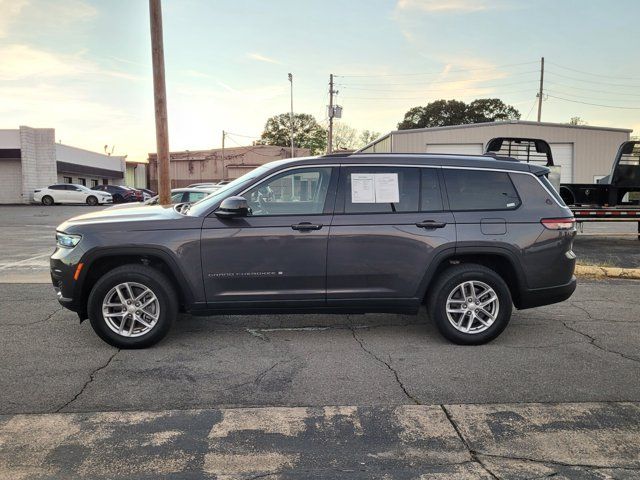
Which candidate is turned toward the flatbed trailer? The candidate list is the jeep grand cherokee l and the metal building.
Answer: the metal building

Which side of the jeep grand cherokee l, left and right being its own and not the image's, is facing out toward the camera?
left

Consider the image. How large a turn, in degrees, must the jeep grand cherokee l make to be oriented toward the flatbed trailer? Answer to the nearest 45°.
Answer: approximately 135° to its right

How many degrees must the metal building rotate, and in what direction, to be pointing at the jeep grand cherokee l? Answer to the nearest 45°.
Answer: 0° — it already faces it

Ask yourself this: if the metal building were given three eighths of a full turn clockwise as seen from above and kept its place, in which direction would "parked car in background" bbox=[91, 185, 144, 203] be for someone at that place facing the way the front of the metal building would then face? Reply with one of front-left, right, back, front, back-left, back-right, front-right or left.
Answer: front-left

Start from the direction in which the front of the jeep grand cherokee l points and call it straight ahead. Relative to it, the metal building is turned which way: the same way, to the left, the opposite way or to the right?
to the left

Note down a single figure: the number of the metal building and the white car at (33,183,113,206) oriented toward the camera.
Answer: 1

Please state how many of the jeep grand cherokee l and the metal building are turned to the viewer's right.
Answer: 0

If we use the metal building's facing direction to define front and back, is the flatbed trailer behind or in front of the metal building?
in front

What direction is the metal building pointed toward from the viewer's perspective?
toward the camera

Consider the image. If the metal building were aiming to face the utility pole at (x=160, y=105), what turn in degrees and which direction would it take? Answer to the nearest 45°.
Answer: approximately 45° to its right
